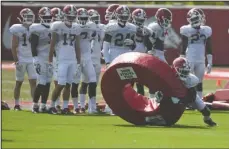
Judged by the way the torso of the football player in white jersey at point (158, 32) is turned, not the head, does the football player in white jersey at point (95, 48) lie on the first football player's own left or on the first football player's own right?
on the first football player's own right

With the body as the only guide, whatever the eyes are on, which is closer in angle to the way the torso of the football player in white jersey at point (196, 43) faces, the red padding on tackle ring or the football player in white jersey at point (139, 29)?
the red padding on tackle ring

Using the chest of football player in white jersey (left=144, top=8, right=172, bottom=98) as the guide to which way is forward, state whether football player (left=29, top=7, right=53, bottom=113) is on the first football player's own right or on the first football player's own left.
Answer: on the first football player's own right

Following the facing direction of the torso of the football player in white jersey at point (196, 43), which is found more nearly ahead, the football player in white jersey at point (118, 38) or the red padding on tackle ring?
the red padding on tackle ring

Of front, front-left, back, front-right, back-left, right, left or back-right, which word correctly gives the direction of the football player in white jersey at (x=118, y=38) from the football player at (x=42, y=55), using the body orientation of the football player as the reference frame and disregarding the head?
front-left
